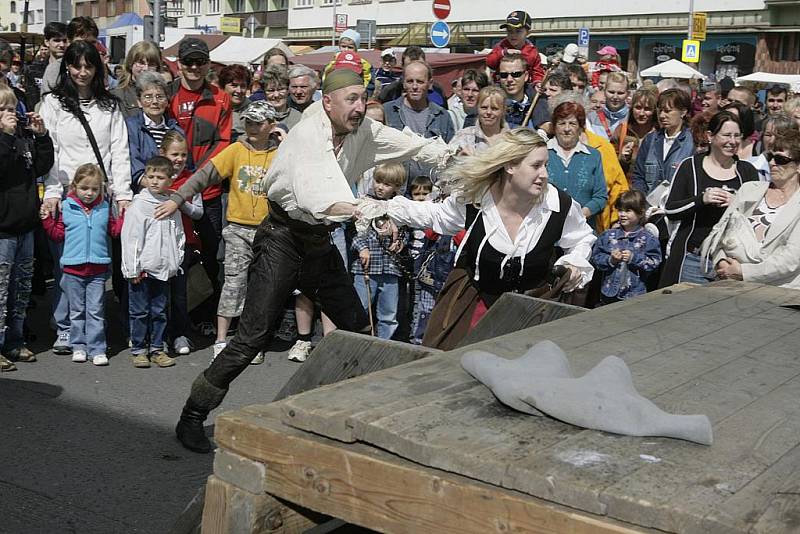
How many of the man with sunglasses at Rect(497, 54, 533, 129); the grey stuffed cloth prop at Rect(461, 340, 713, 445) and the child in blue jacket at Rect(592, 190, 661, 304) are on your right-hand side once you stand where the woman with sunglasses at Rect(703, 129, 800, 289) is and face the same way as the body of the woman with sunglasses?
2

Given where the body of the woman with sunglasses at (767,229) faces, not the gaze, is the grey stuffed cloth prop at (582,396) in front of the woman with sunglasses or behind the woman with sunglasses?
in front

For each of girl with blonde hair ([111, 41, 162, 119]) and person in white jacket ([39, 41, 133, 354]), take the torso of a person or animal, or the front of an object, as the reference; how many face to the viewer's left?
0

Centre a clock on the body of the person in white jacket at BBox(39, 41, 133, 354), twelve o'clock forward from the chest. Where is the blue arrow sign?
The blue arrow sign is roughly at 7 o'clock from the person in white jacket.

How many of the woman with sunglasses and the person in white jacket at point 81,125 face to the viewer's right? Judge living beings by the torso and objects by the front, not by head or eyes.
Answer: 0

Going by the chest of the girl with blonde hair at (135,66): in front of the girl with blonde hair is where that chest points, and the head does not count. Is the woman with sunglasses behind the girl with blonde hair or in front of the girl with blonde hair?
in front

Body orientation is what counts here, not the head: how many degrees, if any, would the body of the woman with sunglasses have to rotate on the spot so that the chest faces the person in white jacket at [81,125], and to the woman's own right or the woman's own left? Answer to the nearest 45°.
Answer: approximately 45° to the woman's own right

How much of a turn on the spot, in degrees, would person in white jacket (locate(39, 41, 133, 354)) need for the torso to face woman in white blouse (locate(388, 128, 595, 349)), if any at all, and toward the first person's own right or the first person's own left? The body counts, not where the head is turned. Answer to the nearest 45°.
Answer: approximately 45° to the first person's own left

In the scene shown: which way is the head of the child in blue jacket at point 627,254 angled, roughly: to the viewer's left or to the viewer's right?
to the viewer's left

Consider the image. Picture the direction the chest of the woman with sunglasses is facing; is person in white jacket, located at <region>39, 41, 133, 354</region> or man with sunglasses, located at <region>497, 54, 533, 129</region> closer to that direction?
the person in white jacket

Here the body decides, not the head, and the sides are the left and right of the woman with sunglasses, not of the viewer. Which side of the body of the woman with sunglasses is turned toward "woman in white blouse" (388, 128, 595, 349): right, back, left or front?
front

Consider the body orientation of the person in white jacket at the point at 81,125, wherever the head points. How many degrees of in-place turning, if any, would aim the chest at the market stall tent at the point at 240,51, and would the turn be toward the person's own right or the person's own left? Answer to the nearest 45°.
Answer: approximately 180°

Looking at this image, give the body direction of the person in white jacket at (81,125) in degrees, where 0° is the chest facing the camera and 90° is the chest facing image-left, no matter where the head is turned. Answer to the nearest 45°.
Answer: approximately 0°
